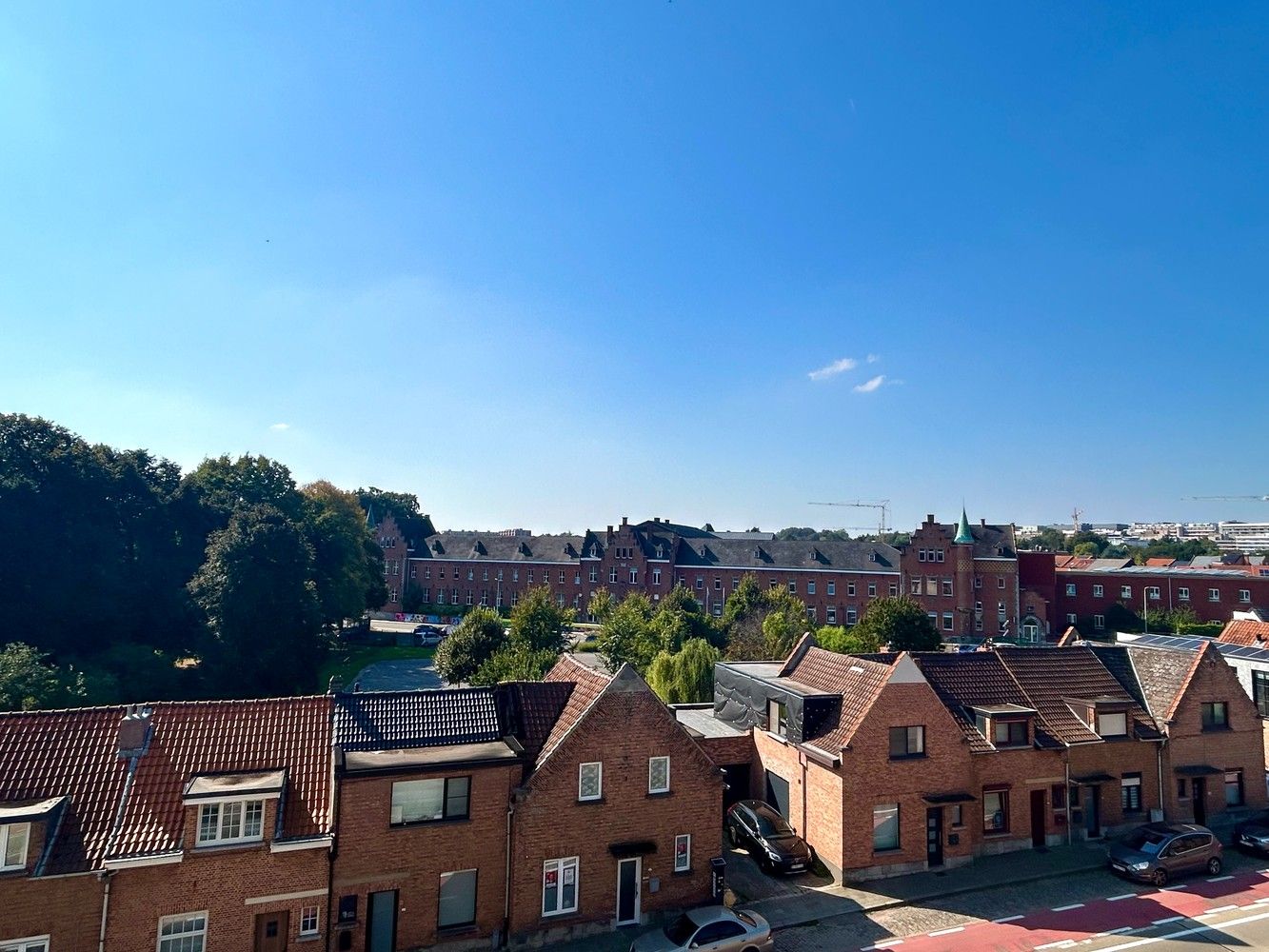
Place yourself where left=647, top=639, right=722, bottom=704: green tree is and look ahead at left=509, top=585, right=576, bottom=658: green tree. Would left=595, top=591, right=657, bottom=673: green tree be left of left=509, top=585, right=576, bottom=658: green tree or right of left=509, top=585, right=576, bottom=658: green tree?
right

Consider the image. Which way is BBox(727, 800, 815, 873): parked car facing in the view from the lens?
facing the viewer and to the right of the viewer

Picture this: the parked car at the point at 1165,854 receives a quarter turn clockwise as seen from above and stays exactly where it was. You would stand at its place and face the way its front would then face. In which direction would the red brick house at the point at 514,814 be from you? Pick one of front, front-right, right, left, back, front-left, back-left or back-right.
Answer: left

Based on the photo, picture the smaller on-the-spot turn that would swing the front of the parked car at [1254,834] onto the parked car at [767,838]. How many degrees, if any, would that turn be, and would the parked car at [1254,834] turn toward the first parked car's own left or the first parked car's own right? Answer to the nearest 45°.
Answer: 0° — it already faces it

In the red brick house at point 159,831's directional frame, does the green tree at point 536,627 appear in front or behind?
behind

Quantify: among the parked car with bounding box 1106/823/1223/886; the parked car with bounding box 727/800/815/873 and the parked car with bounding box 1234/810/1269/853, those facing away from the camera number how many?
0

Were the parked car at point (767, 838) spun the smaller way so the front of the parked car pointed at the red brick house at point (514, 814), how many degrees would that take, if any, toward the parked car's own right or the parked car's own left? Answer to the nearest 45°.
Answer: approximately 90° to the parked car's own right

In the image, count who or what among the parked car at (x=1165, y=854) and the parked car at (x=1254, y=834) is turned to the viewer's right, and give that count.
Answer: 0

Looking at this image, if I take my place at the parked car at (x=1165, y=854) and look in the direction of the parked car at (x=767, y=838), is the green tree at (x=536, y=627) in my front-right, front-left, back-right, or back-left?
front-right

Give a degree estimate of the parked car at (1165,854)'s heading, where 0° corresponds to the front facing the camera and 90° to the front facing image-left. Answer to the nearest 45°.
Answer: approximately 45°

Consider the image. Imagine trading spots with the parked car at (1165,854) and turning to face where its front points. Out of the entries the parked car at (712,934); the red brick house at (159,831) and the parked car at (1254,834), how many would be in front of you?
2

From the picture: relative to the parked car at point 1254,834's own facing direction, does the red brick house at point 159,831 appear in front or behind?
in front

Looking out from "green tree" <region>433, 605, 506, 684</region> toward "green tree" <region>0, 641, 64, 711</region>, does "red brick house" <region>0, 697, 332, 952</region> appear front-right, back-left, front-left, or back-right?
front-left

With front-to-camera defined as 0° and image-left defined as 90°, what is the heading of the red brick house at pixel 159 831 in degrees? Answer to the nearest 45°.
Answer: approximately 0°

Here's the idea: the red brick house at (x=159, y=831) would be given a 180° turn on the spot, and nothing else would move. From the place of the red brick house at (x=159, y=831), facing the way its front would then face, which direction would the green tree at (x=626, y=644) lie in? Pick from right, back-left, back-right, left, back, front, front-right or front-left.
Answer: front-right
